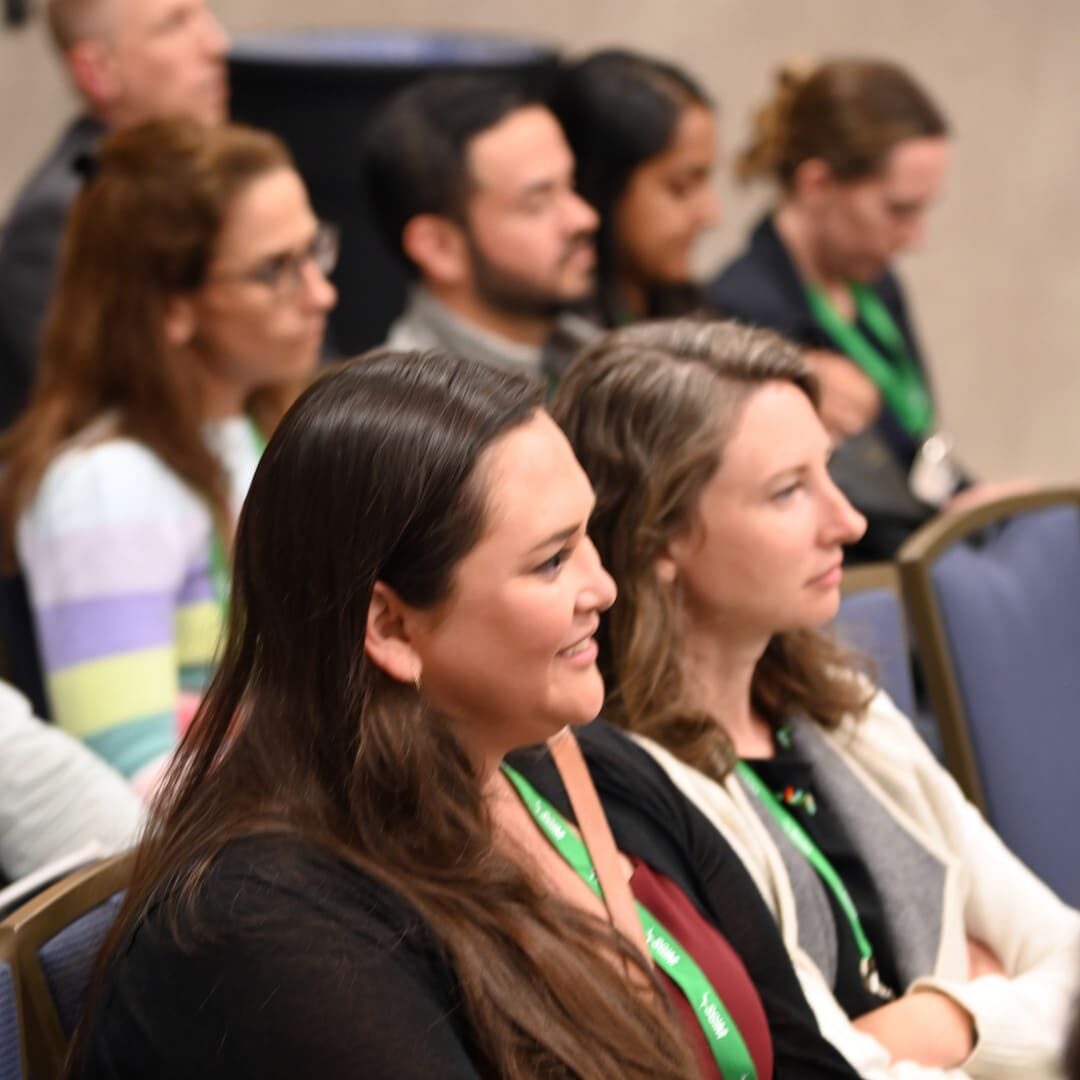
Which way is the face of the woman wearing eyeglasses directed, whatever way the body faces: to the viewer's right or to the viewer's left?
to the viewer's right

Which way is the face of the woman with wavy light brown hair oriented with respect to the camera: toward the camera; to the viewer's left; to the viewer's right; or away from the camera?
to the viewer's right

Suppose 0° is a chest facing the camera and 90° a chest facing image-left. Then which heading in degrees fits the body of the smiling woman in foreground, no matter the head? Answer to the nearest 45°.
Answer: approximately 315°

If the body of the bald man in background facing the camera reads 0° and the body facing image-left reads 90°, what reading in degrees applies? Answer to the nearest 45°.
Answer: approximately 270°

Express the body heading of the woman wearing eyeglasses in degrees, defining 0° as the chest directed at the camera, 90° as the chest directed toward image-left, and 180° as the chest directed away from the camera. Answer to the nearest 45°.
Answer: approximately 270°

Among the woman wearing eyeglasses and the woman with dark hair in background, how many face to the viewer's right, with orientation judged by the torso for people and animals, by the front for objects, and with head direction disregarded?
2

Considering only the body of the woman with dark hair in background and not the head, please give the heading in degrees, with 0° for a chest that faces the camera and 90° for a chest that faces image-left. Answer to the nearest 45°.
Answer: approximately 270°
